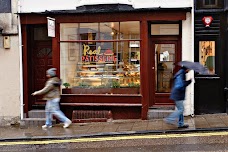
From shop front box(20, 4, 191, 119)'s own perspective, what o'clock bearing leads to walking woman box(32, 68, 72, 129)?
The walking woman is roughly at 2 o'clock from the shop front.

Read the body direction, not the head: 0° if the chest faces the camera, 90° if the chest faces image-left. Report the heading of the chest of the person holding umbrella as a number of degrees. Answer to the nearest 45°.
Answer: approximately 270°

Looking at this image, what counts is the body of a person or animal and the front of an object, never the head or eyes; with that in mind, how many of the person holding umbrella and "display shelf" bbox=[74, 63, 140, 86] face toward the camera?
1

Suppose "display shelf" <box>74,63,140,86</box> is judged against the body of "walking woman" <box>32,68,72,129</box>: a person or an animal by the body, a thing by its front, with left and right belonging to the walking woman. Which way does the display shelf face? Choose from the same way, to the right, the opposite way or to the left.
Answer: to the left

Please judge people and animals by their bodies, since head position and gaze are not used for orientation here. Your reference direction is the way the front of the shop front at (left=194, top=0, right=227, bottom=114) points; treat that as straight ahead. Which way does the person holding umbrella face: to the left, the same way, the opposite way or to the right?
to the left

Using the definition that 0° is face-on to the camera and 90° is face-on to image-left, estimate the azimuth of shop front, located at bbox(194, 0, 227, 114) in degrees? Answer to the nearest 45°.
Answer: approximately 0°

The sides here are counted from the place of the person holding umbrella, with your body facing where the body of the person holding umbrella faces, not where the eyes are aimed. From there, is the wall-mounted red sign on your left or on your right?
on your left

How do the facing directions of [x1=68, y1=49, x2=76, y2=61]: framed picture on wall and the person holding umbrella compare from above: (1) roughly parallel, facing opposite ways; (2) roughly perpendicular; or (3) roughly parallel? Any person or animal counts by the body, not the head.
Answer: roughly perpendicular

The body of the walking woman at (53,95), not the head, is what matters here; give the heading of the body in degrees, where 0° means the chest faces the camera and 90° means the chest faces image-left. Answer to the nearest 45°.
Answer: approximately 90°
